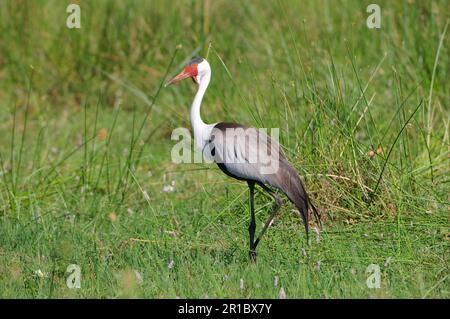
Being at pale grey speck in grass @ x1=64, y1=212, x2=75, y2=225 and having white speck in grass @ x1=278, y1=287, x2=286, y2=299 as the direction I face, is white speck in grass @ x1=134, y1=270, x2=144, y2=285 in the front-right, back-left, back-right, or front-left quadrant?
front-right

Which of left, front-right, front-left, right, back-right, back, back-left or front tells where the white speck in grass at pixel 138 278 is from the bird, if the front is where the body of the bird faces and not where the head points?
front-left

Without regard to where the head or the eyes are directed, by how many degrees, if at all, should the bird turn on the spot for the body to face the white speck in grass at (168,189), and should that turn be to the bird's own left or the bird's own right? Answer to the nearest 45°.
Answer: approximately 45° to the bird's own right

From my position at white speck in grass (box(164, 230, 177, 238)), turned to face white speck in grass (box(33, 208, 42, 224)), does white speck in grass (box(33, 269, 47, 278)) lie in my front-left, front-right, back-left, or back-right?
front-left

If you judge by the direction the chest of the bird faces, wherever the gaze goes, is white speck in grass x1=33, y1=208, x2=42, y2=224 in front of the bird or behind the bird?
in front

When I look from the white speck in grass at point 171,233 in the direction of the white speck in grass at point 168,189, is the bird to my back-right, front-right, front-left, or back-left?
back-right

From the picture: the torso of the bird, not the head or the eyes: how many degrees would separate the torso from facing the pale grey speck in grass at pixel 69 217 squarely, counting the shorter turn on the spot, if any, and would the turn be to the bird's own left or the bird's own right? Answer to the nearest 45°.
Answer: approximately 45° to the bird's own right

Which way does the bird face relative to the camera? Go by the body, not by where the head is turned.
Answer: to the viewer's left

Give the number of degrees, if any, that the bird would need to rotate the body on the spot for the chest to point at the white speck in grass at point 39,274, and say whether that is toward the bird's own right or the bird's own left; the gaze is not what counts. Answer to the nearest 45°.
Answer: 0° — it already faces it

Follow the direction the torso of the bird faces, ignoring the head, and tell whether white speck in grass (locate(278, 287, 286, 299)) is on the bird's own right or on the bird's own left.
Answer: on the bird's own left
